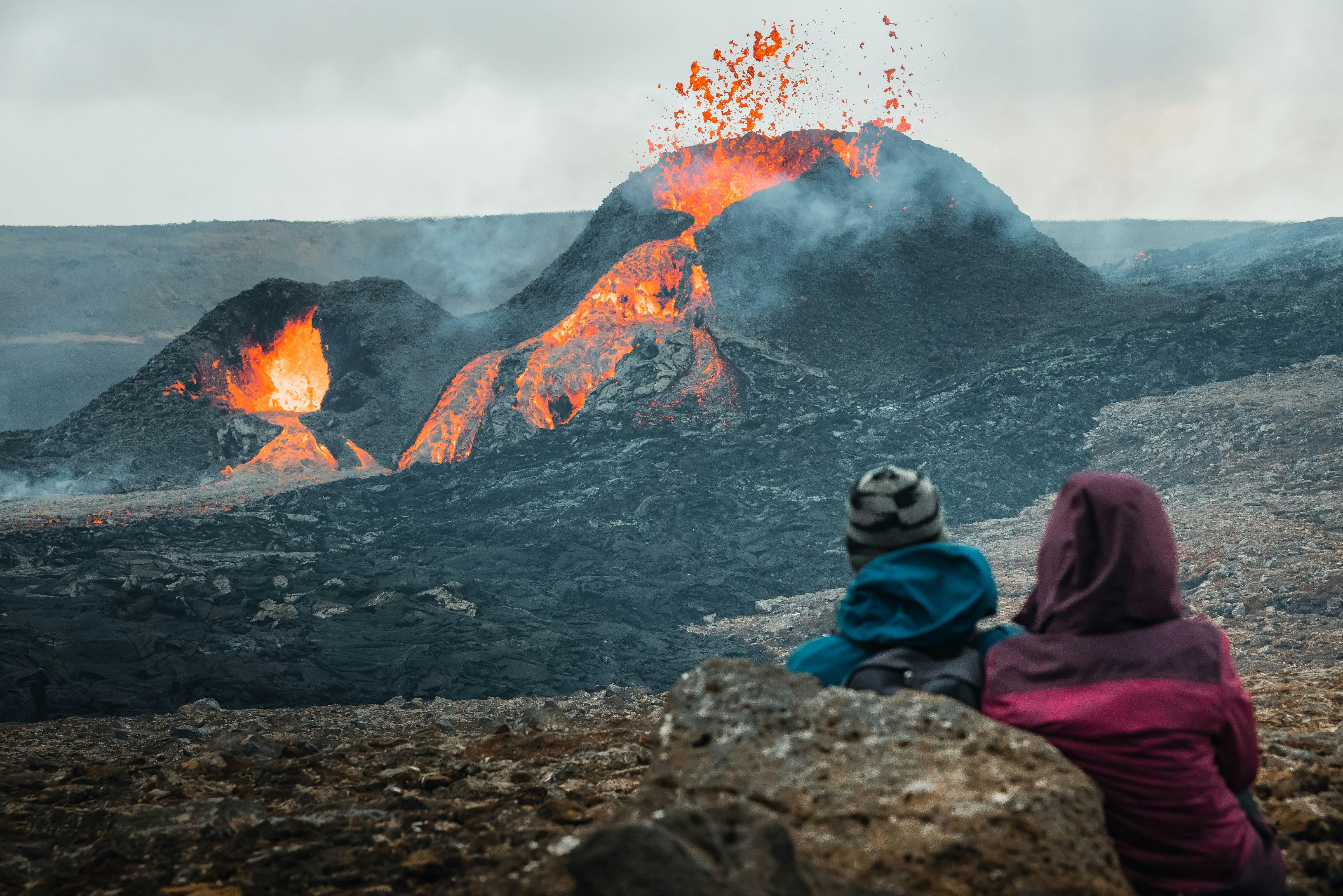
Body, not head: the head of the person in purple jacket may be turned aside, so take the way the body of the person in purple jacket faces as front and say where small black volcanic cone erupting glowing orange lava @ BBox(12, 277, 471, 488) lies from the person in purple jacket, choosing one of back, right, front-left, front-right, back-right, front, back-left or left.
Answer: front-left

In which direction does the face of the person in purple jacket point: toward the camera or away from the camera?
away from the camera

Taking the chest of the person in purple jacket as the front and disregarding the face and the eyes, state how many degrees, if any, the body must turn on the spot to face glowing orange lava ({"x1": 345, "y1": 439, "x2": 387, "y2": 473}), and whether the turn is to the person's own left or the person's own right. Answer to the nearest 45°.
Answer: approximately 45° to the person's own left

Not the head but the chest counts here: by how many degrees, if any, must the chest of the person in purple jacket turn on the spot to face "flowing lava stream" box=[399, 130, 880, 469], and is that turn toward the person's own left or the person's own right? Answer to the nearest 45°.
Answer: approximately 45° to the person's own left

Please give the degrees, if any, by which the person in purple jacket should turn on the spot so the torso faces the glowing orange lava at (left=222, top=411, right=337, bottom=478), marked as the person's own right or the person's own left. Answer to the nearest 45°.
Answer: approximately 45° to the person's own left

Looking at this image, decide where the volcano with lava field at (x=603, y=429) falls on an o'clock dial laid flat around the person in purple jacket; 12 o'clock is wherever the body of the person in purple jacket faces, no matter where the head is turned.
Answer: The volcano with lava field is roughly at 11 o'clock from the person in purple jacket.

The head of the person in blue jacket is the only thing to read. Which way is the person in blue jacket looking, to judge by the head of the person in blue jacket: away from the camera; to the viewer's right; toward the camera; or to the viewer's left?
away from the camera

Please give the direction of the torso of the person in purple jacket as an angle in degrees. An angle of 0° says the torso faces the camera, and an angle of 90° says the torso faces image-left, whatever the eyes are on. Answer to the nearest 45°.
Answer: approximately 180°
